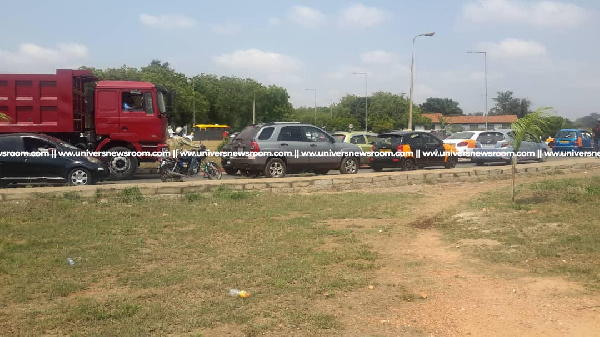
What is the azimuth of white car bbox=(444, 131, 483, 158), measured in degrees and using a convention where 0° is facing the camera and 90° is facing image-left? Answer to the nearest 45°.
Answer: approximately 225°

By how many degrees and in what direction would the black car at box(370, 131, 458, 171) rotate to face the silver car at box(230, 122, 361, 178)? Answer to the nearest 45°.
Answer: approximately 180°

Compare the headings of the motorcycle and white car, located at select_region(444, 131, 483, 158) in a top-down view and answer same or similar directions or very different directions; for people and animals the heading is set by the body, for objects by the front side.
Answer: same or similar directions

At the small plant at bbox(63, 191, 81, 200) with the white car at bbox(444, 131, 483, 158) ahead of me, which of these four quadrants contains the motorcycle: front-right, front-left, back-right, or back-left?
front-left

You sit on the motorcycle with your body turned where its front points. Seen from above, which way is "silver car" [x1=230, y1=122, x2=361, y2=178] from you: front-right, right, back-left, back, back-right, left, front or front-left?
front

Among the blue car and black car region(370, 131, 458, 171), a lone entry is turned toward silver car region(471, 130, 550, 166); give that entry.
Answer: the black car

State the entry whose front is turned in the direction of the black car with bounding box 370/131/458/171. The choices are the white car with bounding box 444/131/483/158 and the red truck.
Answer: the red truck

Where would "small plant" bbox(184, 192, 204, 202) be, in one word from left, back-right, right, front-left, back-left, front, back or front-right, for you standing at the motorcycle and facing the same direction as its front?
right

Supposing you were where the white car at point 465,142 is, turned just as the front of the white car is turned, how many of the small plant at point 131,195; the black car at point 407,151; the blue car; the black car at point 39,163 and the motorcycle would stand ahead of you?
1

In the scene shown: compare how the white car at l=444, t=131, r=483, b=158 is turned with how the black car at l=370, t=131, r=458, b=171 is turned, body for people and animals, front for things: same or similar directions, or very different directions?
same or similar directions

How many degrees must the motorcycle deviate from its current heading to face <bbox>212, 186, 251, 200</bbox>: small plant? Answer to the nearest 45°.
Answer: approximately 90° to its right

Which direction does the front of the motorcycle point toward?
to the viewer's right

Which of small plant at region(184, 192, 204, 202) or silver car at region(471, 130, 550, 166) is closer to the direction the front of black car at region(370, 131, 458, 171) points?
the silver car

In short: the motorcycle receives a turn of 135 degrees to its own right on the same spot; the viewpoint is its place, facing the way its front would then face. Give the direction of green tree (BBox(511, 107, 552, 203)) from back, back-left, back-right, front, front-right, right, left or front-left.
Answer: left

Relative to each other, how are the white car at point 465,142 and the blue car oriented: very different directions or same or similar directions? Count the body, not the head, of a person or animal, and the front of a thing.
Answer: same or similar directions

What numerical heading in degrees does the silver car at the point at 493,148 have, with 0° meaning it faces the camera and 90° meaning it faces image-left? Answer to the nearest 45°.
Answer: approximately 225°

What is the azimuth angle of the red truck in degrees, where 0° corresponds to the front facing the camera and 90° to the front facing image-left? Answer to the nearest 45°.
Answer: approximately 270°
